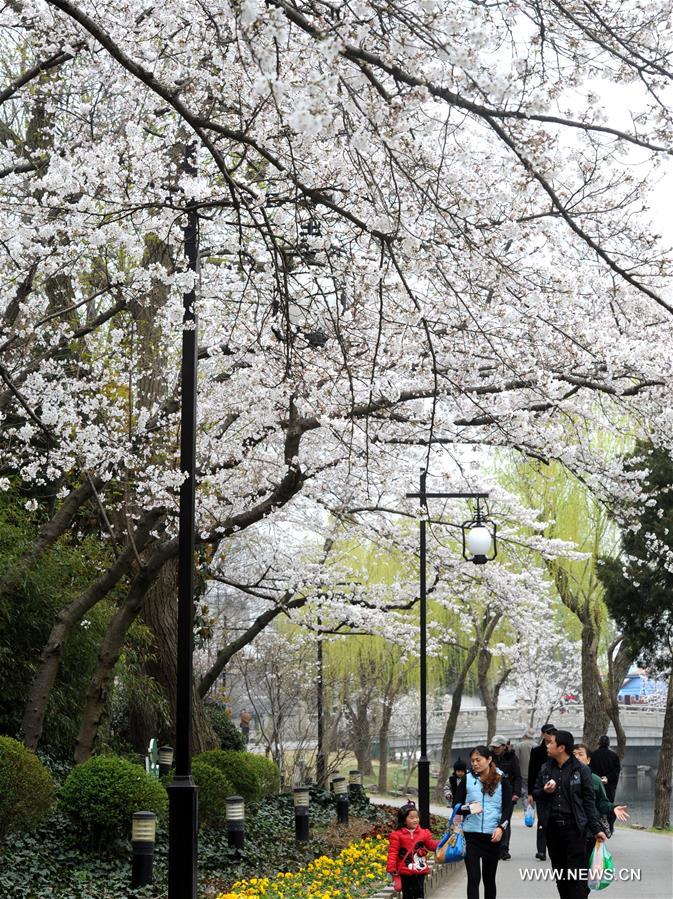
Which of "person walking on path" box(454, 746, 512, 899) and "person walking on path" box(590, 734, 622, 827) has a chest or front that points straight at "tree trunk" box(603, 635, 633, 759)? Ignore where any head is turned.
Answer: "person walking on path" box(590, 734, 622, 827)

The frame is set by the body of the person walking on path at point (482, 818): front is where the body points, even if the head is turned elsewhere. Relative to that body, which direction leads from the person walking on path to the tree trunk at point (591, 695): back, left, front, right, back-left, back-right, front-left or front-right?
back

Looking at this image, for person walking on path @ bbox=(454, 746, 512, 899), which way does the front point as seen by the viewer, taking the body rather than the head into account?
toward the camera

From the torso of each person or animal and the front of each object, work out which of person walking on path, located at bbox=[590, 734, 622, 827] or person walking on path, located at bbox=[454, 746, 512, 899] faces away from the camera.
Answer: person walking on path, located at bbox=[590, 734, 622, 827]

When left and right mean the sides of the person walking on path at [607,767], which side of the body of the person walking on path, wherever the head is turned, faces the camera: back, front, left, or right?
back

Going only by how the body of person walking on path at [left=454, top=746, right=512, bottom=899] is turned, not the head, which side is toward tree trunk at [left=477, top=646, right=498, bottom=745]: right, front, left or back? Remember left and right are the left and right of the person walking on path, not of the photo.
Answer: back

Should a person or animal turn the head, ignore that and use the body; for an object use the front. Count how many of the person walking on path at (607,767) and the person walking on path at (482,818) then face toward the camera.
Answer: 1

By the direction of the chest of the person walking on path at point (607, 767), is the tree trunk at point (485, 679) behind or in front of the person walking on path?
in front

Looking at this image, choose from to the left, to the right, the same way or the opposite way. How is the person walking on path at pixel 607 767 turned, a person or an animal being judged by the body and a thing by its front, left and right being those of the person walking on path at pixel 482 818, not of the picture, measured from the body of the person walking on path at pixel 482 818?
the opposite way
